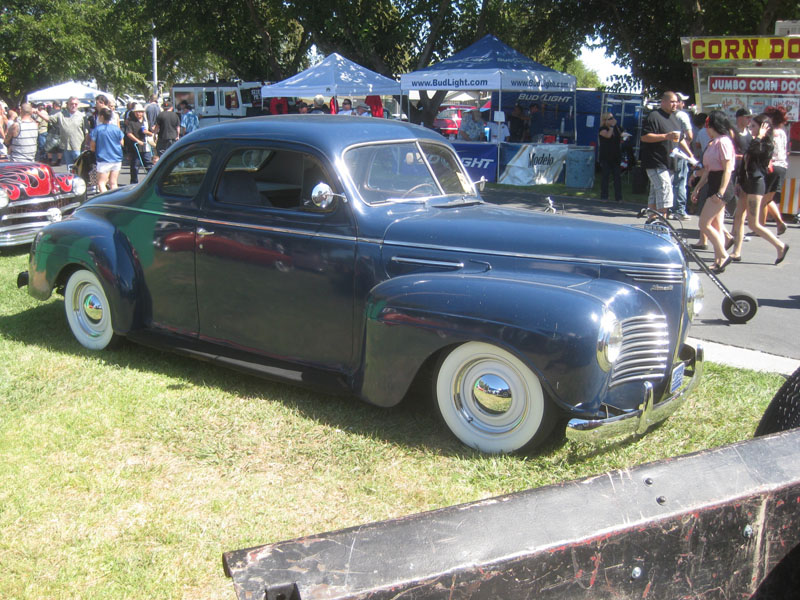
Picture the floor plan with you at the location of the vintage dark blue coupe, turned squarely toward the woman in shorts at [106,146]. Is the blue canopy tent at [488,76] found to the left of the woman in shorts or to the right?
right

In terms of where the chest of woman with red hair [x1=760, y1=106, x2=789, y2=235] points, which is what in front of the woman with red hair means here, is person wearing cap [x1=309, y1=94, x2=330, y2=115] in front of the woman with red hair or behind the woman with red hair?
in front

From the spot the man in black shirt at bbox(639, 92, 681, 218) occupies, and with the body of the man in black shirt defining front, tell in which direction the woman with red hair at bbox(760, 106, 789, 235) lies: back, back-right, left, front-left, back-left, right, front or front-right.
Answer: left

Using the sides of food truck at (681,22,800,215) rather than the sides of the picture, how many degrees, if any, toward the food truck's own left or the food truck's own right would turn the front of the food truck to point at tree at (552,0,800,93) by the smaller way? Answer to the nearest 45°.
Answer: approximately 180°

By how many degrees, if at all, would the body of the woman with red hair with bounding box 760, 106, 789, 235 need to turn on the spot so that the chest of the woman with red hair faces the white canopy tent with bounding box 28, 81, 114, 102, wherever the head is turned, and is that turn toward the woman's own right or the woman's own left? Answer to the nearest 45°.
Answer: approximately 45° to the woman's own right

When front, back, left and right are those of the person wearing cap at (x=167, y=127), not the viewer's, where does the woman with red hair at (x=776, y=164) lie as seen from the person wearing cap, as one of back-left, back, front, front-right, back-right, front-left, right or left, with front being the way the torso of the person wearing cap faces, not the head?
back-right

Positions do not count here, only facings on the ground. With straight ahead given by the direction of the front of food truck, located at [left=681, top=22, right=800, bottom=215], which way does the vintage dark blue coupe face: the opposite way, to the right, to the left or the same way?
to the left

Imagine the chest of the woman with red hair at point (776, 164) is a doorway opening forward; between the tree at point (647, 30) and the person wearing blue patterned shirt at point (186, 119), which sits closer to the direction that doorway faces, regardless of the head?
the person wearing blue patterned shirt

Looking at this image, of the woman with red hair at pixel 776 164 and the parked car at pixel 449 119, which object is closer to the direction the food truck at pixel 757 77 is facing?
the woman with red hair

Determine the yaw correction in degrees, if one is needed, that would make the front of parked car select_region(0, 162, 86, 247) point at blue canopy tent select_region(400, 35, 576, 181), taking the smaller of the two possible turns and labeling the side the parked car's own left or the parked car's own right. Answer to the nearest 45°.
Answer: approximately 90° to the parked car's own left

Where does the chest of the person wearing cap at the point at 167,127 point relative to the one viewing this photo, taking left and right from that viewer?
facing away from the viewer
